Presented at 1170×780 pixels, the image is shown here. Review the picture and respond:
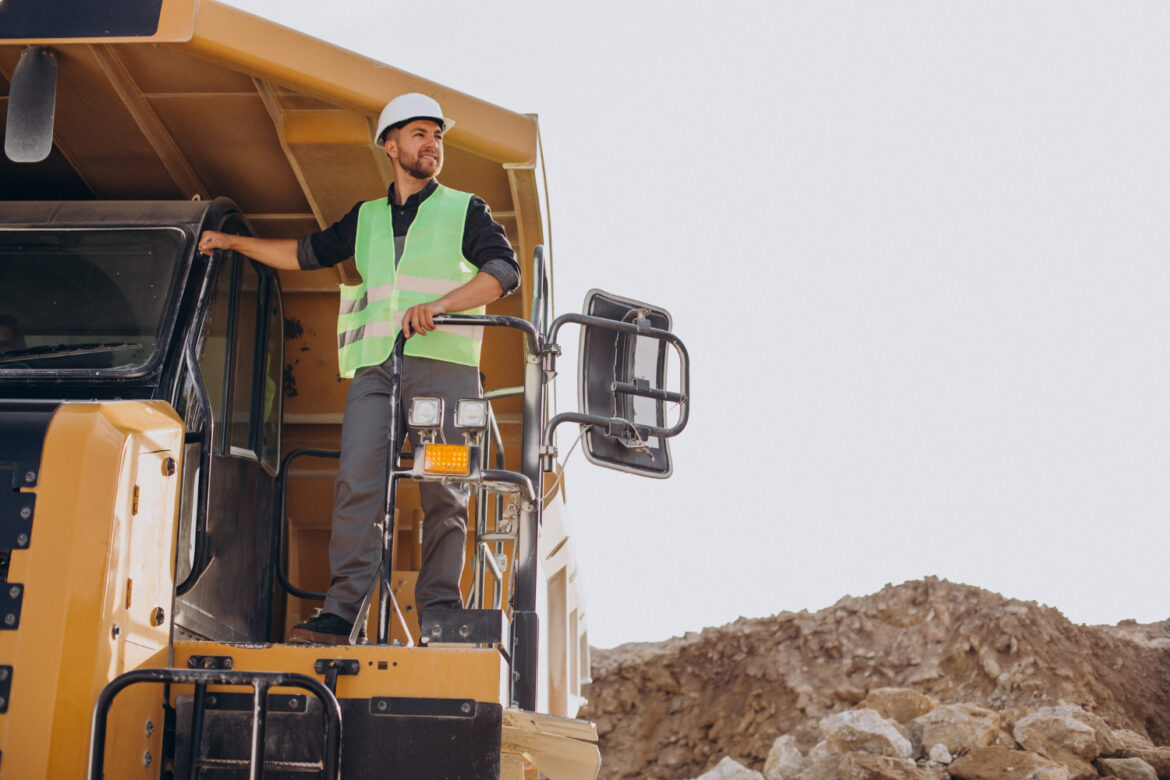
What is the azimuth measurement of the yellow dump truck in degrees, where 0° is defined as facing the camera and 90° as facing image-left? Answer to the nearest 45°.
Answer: approximately 45°
